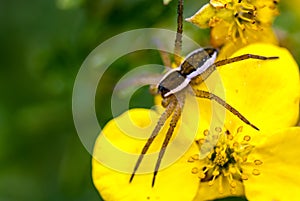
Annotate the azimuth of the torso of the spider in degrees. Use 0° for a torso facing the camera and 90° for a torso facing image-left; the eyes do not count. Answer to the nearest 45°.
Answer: approximately 45°
